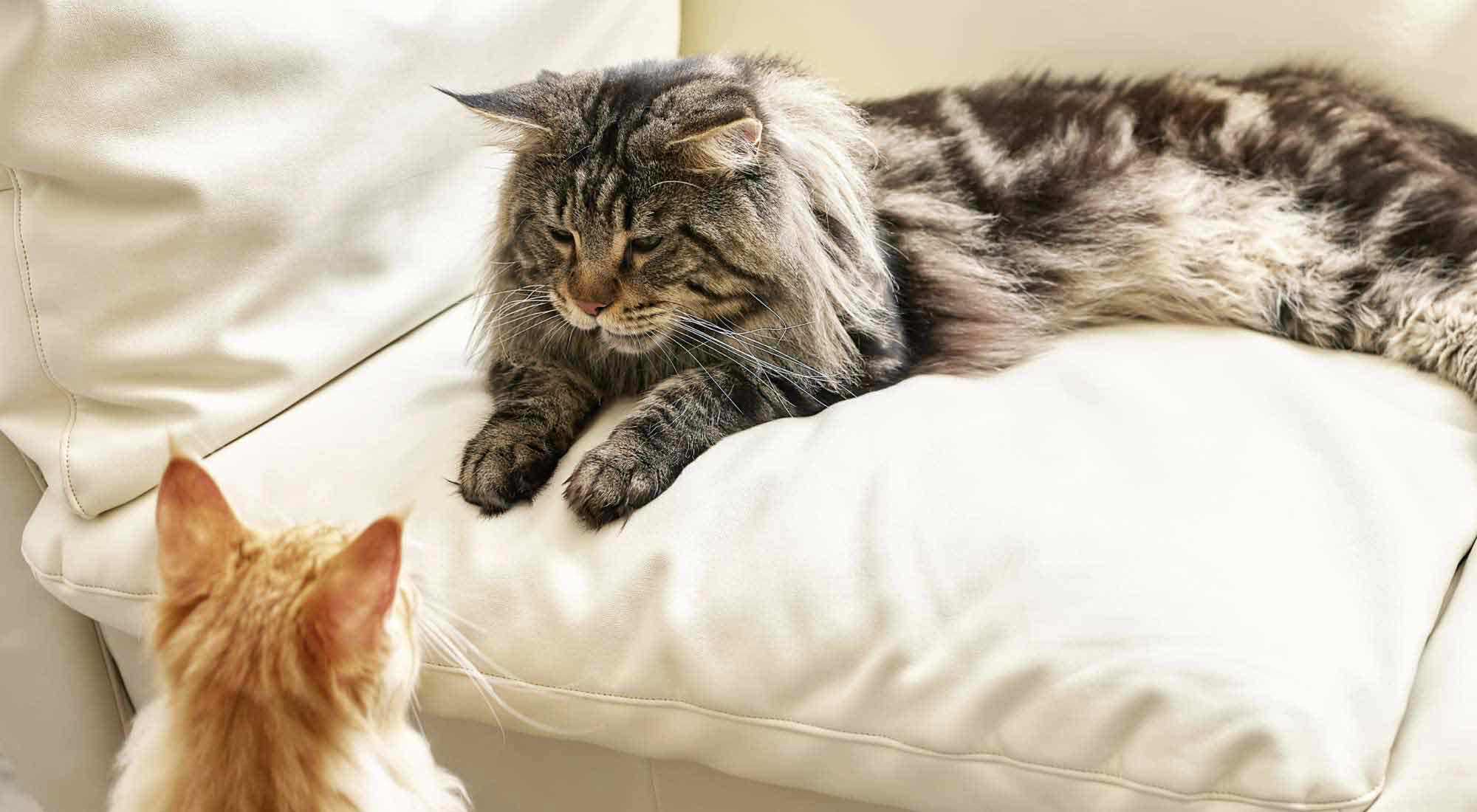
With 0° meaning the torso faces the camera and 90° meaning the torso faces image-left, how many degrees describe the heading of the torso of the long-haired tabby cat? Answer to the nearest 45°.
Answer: approximately 45°

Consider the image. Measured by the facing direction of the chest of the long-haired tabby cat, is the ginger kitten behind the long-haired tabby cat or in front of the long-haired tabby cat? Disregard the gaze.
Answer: in front

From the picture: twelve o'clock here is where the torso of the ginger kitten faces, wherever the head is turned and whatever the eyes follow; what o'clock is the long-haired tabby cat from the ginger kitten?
The long-haired tabby cat is roughly at 1 o'clock from the ginger kitten.

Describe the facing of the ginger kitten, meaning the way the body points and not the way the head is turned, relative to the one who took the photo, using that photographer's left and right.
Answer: facing away from the viewer and to the right of the viewer
